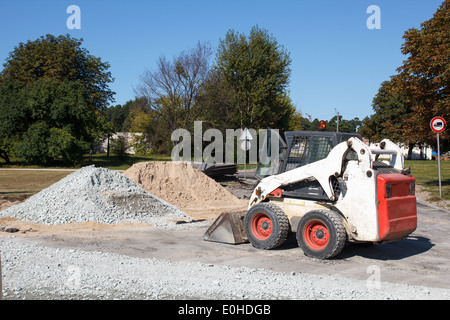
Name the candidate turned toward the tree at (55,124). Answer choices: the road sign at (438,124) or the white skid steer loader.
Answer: the white skid steer loader

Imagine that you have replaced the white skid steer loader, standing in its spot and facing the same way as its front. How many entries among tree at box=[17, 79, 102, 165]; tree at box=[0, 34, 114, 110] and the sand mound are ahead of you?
3

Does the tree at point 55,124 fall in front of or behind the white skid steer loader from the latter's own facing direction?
in front

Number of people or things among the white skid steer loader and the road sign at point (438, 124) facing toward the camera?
1

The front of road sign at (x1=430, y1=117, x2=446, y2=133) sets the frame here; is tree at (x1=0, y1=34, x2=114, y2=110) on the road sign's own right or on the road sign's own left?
on the road sign's own right

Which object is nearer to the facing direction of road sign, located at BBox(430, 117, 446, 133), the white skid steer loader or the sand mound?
the white skid steer loader

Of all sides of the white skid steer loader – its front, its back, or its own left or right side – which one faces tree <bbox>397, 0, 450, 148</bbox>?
right

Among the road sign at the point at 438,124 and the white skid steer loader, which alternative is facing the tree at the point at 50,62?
the white skid steer loader

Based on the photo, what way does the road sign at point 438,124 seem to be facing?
toward the camera

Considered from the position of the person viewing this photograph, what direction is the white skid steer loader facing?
facing away from the viewer and to the left of the viewer

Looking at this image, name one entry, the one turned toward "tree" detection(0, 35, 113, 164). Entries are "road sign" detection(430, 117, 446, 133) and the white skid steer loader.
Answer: the white skid steer loader
